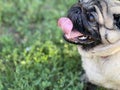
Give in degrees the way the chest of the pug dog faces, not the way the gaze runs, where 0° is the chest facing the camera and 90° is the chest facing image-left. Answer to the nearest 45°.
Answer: approximately 90°
